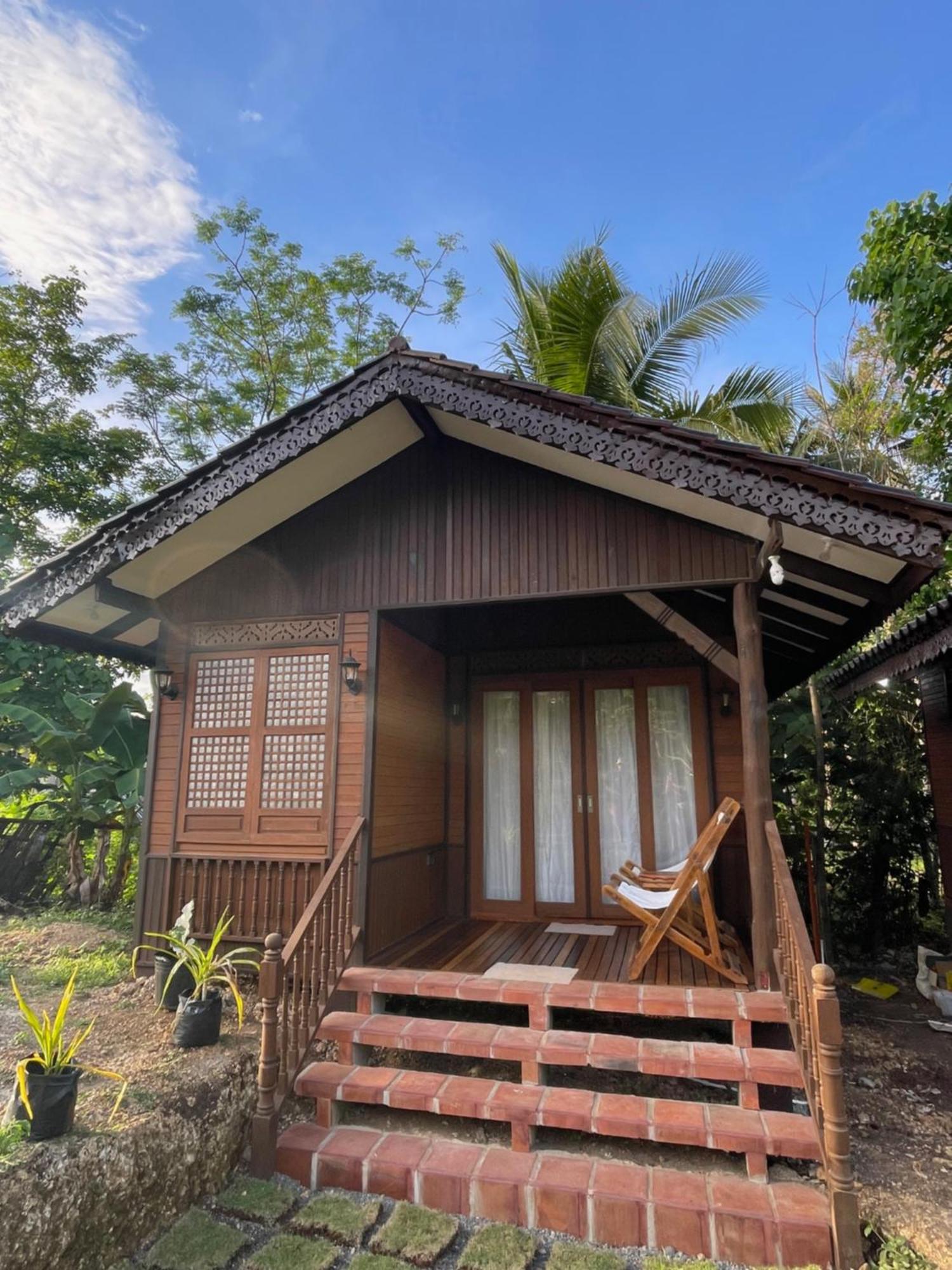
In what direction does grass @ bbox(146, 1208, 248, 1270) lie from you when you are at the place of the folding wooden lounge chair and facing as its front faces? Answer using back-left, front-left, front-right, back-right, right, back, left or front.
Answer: front-left

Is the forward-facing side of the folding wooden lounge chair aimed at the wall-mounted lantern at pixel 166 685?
yes

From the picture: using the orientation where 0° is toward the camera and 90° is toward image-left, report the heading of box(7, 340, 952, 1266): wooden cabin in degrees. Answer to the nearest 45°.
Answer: approximately 0°

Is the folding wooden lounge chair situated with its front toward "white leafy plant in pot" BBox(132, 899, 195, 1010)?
yes

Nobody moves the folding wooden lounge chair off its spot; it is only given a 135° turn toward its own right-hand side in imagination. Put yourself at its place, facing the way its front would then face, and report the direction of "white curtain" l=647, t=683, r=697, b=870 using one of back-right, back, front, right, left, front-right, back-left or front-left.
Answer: front-left

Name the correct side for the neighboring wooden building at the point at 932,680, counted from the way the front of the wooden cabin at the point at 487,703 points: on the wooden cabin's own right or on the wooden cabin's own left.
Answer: on the wooden cabin's own left

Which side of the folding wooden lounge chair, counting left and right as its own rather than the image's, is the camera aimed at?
left

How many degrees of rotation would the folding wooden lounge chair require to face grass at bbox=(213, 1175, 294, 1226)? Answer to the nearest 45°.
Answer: approximately 45° to its left

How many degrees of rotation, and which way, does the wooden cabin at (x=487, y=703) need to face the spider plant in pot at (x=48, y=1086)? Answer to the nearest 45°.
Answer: approximately 45° to its right
